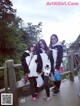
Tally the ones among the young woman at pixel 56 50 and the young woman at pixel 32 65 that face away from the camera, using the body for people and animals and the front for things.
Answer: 0

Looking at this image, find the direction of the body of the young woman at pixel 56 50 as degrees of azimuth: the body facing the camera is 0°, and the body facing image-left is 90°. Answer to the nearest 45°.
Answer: approximately 45°

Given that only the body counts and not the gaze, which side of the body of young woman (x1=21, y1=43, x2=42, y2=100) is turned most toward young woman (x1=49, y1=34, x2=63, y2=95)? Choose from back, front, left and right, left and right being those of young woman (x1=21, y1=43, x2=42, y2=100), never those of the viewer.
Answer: left

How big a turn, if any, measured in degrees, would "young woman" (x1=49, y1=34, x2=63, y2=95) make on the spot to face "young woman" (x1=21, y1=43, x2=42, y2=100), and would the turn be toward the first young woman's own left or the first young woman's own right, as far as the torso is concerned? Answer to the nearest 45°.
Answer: approximately 45° to the first young woman's own right

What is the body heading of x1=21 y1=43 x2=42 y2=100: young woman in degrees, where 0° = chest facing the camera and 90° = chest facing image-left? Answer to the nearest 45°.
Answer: approximately 0°
